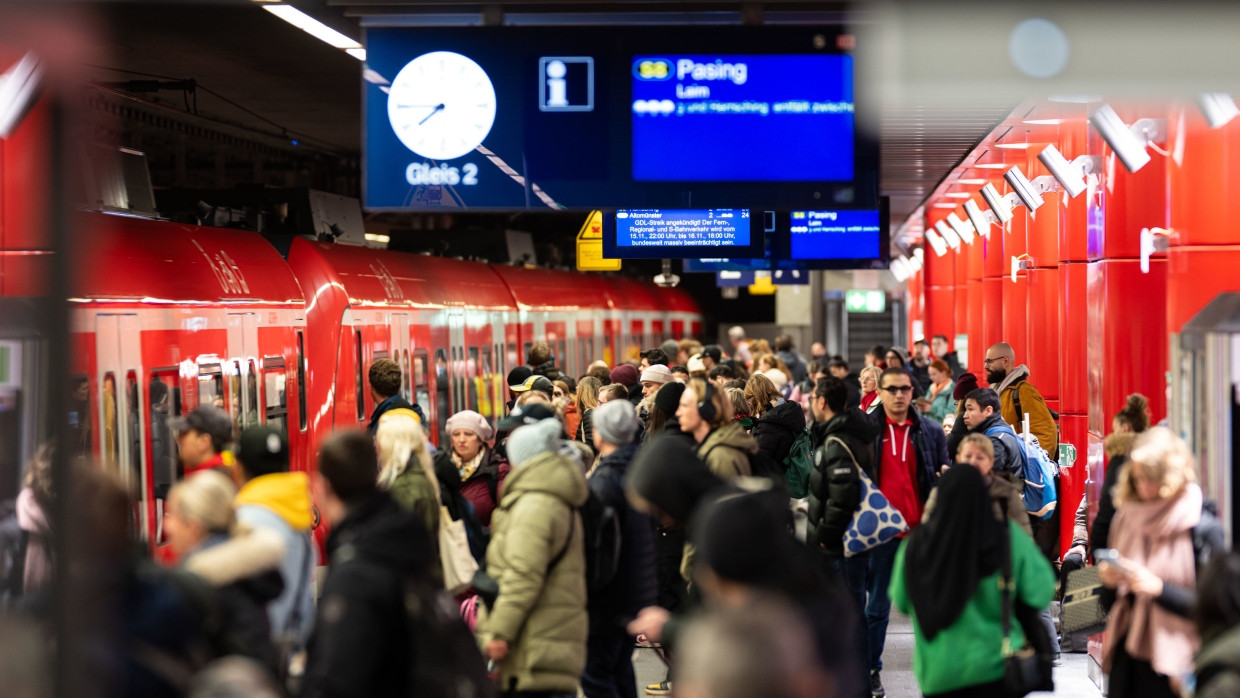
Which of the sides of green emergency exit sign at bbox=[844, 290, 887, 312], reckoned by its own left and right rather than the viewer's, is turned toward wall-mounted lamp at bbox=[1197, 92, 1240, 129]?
front

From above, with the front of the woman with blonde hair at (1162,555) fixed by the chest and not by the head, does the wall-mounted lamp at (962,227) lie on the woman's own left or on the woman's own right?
on the woman's own right

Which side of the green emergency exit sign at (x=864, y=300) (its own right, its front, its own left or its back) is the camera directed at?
front

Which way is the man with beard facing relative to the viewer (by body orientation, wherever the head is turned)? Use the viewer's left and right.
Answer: facing to the left of the viewer

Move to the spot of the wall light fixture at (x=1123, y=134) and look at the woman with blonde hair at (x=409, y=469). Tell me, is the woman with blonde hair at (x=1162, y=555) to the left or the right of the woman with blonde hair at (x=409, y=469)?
left

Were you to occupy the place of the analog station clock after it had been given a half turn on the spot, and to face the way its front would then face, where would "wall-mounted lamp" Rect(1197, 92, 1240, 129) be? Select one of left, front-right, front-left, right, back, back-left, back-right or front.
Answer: right

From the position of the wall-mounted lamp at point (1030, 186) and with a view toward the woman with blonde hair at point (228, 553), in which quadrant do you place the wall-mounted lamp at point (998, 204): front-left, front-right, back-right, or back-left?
back-right

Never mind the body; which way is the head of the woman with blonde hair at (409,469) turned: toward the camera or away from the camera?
away from the camera

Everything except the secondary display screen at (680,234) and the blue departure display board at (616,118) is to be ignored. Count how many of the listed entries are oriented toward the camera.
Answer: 2

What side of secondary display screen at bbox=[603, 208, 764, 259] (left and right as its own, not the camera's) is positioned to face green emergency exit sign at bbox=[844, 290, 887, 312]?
back

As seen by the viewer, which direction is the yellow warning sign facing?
toward the camera

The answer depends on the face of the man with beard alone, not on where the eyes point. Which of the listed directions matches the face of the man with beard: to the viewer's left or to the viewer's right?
to the viewer's left

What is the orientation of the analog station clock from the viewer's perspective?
toward the camera

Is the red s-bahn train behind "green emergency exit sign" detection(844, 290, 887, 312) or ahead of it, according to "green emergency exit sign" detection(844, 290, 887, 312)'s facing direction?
ahead
